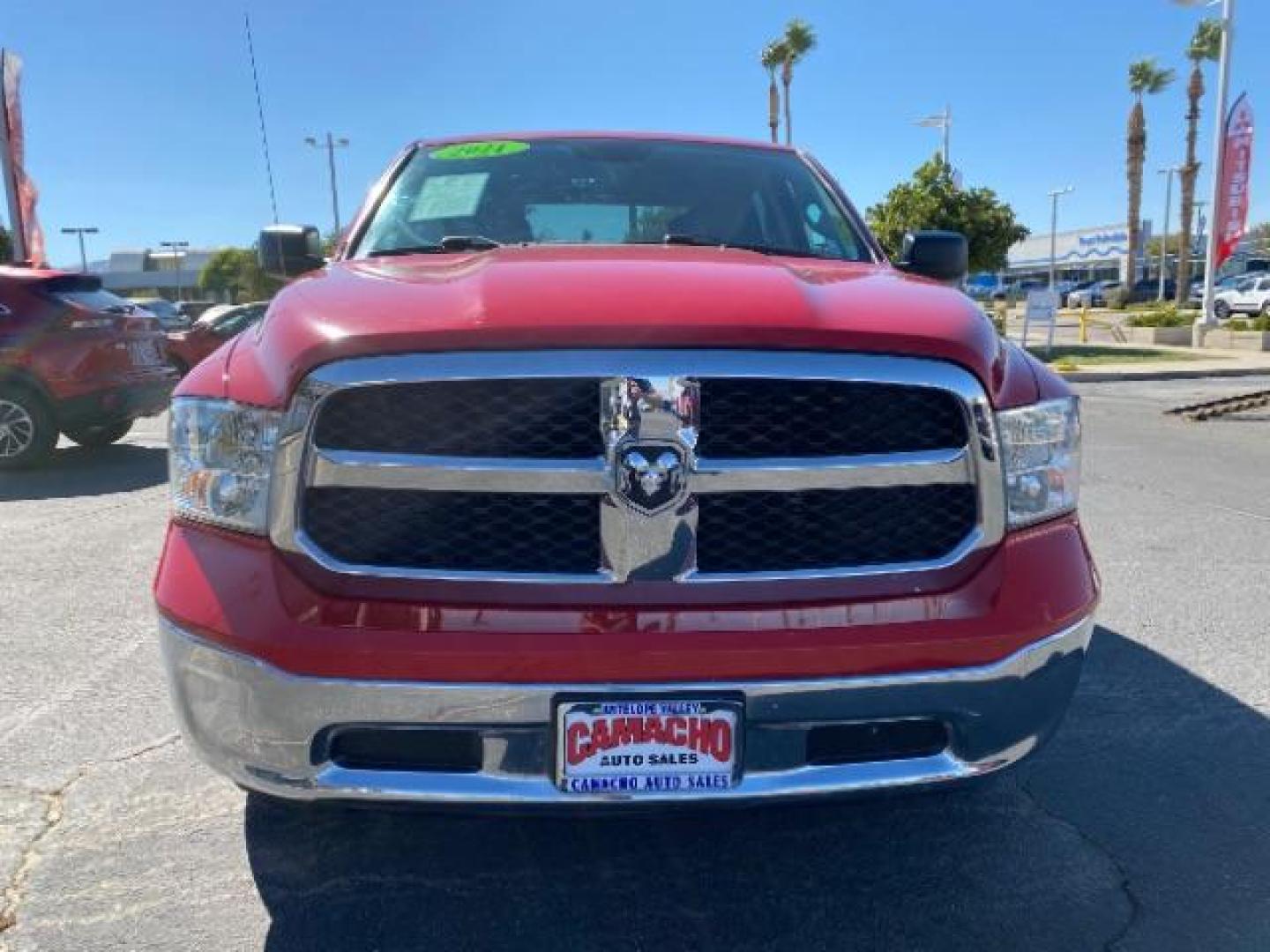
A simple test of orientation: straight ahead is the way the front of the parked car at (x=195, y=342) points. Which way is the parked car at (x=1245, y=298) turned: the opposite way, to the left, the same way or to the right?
to the right

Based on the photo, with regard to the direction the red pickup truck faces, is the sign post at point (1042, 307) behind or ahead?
behind

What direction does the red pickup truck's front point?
toward the camera

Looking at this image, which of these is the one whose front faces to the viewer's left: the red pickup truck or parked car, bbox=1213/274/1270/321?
the parked car

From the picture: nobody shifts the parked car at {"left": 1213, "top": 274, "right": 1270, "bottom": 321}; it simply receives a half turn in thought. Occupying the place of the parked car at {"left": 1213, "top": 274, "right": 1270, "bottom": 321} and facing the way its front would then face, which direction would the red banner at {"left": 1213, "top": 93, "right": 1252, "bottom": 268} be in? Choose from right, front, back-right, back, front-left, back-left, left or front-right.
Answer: right

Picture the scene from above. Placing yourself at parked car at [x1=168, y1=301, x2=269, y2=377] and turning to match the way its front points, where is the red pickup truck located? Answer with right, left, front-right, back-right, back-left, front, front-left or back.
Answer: front-left

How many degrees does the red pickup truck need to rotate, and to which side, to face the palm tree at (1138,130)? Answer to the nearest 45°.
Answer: approximately 135° to its left

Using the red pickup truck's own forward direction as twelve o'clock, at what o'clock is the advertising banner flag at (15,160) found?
The advertising banner flag is roughly at 5 o'clock from the red pickup truck.
